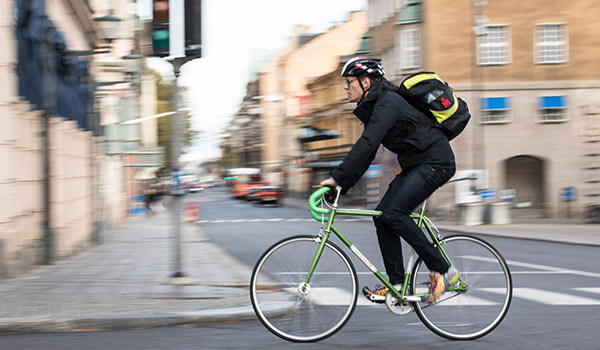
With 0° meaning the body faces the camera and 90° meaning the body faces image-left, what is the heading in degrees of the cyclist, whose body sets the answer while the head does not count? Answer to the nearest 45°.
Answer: approximately 90°

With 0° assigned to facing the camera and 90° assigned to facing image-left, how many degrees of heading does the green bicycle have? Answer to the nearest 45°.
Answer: approximately 90°

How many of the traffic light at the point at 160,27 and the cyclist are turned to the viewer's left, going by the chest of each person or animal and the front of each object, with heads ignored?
1

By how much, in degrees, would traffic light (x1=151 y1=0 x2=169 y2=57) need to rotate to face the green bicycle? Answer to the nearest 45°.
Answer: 0° — it already faces it

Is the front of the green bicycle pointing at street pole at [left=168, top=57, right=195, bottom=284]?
no

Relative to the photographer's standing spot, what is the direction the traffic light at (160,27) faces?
facing the viewer

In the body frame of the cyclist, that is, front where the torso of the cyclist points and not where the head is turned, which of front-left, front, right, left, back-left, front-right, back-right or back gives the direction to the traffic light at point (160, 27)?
front-right

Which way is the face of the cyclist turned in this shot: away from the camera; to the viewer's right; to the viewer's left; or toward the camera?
to the viewer's left

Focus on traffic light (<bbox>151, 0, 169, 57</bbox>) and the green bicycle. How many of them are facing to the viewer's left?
1

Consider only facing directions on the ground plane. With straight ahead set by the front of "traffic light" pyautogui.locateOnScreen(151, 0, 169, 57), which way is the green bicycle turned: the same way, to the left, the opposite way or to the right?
to the right
